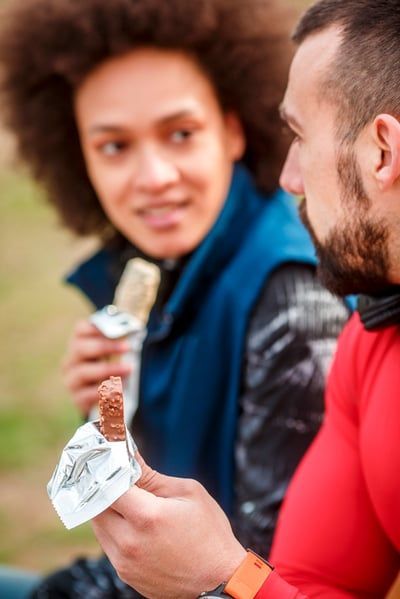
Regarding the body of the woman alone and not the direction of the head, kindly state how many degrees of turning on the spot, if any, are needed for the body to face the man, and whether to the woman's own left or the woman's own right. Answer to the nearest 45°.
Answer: approximately 45° to the woman's own left

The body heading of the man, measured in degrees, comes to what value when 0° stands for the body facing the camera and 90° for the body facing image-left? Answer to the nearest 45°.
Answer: approximately 90°

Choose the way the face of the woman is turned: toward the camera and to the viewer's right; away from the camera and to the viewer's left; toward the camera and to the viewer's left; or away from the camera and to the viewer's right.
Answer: toward the camera and to the viewer's right

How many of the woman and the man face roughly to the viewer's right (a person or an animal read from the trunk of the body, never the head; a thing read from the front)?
0
